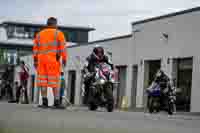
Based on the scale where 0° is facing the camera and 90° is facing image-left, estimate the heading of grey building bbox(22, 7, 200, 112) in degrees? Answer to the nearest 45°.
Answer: approximately 45°

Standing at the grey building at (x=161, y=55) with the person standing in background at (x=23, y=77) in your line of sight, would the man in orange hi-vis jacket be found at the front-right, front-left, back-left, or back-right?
front-left

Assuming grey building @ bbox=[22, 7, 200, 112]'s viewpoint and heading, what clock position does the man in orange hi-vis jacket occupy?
The man in orange hi-vis jacket is roughly at 11 o'clock from the grey building.

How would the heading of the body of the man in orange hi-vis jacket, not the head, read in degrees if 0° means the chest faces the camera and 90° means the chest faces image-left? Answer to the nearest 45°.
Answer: approximately 180°

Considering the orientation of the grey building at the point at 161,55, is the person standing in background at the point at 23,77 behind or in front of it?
in front

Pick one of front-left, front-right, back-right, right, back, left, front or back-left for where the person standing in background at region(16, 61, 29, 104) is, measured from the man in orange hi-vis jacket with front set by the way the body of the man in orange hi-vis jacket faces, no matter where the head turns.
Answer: front

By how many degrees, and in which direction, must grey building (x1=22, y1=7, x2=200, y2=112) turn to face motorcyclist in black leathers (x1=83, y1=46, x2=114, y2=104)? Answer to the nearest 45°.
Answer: approximately 45° to its left

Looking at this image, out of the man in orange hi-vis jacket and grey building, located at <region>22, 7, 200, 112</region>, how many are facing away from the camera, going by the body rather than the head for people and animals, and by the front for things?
1
